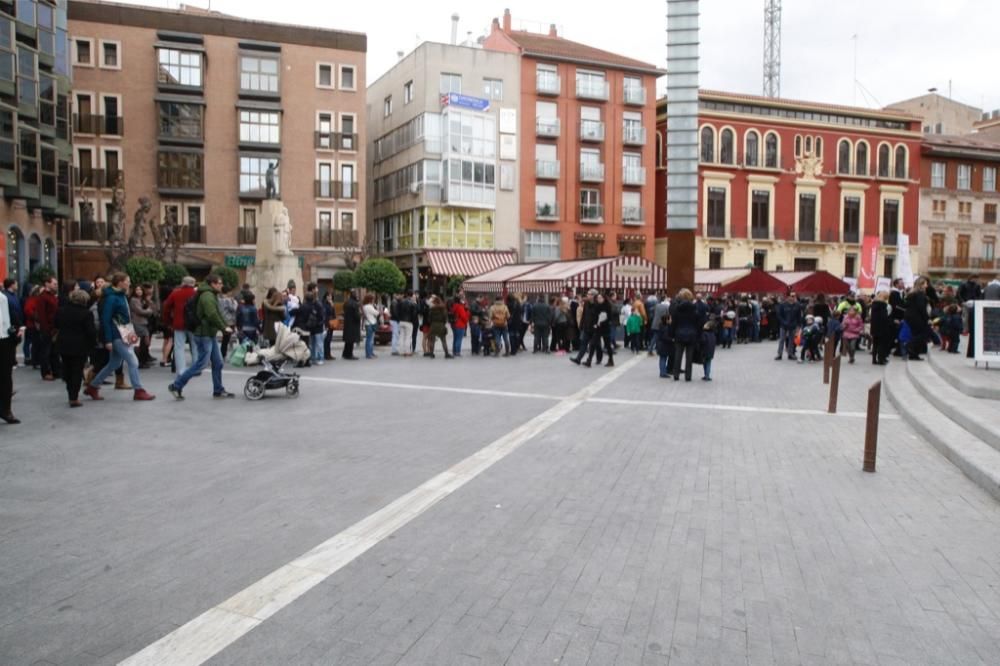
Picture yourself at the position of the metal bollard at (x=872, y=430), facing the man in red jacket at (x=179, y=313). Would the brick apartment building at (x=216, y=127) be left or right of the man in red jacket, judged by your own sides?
right

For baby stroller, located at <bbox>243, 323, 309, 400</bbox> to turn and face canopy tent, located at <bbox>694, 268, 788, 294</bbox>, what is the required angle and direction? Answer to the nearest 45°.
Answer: approximately 45° to its left

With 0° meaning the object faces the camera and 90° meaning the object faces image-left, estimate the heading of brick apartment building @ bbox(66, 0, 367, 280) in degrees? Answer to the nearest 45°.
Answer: approximately 0°

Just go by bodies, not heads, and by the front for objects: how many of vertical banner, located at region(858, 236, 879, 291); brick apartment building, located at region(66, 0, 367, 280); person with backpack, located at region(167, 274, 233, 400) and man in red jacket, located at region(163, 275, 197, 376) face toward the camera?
2

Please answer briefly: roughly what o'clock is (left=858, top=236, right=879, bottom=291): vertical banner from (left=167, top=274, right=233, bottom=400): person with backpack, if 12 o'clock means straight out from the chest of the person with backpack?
The vertical banner is roughly at 11 o'clock from the person with backpack.

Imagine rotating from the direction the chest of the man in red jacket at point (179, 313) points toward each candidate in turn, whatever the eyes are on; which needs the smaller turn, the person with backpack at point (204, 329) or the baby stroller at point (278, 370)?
the baby stroller

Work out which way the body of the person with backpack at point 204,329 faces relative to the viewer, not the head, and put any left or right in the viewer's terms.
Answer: facing to the right of the viewer
